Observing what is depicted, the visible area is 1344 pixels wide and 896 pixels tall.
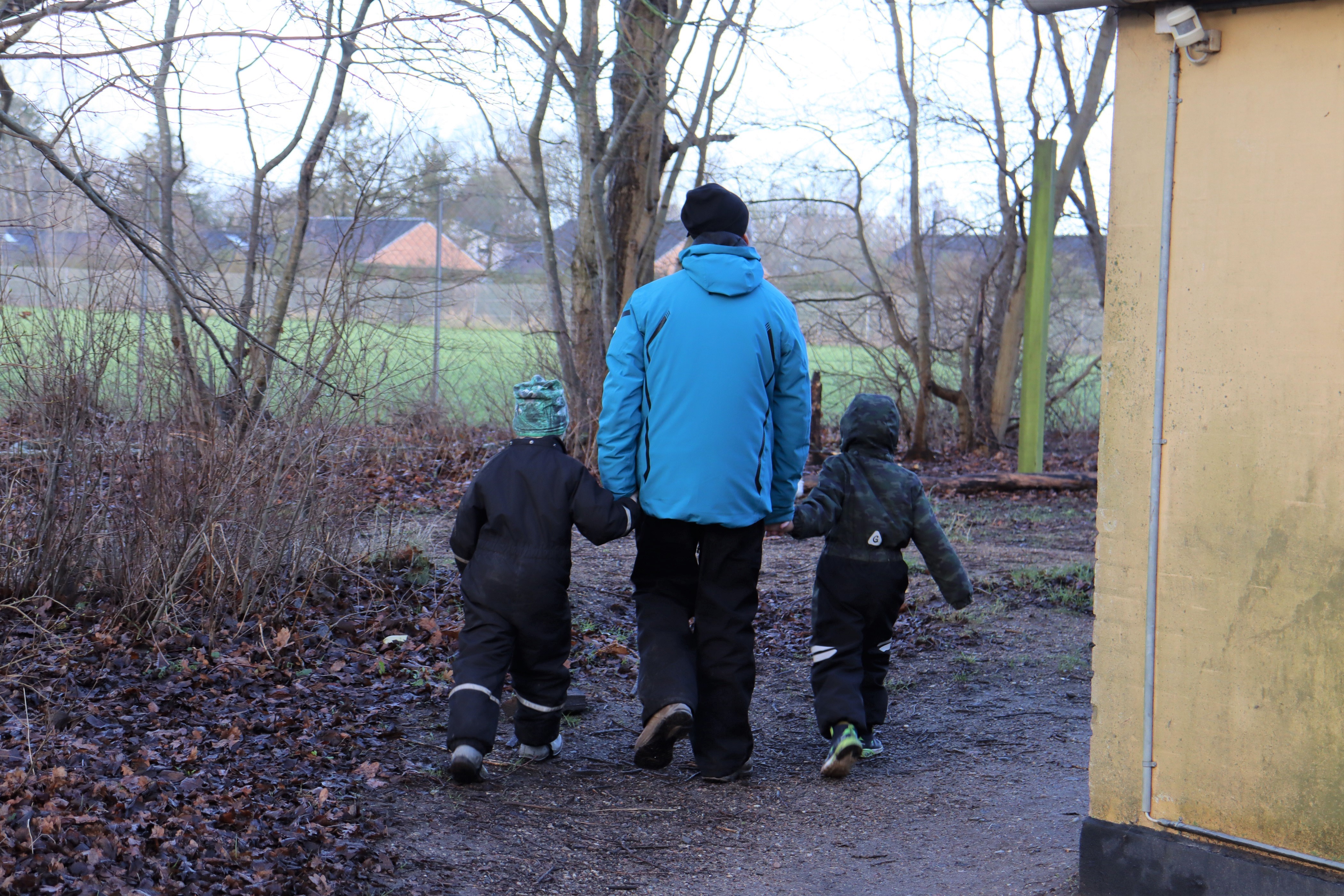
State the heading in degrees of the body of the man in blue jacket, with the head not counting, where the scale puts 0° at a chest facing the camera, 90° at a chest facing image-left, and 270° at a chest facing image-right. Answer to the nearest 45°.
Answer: approximately 180°

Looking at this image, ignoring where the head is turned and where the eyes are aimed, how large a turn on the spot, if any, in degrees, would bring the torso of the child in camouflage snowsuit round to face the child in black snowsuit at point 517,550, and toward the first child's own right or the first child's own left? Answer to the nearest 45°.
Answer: approximately 135° to the first child's own left

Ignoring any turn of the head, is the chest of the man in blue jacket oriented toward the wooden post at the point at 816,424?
yes

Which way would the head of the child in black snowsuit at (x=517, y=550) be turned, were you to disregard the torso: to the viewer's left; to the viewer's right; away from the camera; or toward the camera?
away from the camera

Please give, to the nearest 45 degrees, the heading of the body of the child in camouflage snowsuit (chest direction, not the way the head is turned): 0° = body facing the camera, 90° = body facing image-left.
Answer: approximately 180°

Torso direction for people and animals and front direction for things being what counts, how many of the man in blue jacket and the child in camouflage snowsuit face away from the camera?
2
